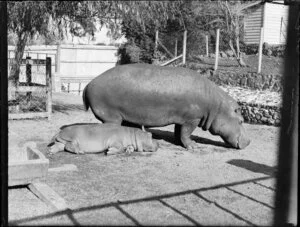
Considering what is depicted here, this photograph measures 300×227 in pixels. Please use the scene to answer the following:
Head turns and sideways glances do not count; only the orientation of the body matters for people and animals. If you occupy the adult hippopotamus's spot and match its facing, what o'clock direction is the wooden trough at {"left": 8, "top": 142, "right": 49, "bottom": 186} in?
The wooden trough is roughly at 4 o'clock from the adult hippopotamus.

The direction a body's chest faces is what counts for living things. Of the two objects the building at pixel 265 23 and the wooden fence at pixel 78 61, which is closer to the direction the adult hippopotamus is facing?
the building

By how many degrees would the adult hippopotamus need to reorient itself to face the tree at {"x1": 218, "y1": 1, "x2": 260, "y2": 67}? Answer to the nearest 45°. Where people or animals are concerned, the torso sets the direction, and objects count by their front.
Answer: approximately 90° to its left

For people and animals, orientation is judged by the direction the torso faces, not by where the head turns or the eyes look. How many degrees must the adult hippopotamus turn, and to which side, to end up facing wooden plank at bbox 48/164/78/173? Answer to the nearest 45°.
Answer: approximately 135° to its right

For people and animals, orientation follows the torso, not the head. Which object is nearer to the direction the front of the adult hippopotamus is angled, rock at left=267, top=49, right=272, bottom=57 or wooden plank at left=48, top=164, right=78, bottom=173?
the rock

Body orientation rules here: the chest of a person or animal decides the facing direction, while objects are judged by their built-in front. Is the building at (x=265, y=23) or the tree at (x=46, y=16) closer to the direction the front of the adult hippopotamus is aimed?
the building

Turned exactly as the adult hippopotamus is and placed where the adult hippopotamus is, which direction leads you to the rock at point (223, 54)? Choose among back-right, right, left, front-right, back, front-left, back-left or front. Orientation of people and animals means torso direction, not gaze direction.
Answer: left

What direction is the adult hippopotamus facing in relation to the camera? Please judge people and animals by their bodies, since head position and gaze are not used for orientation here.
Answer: to the viewer's right

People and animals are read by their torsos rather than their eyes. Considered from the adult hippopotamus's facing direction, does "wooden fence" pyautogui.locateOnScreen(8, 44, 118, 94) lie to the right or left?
on its left

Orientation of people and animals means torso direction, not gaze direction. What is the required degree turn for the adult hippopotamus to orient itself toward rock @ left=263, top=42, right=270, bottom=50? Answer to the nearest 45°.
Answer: approximately 90° to its left
